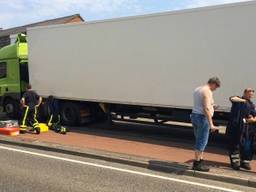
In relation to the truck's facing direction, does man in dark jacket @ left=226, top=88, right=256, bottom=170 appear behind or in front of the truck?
behind

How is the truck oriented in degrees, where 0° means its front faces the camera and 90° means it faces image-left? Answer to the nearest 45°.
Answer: approximately 135°

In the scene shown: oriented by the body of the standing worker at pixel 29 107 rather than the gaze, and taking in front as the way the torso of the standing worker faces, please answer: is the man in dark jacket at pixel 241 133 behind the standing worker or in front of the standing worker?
behind

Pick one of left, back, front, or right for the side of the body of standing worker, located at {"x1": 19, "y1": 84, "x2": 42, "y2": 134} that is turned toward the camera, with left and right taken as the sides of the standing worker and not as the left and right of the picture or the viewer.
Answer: back
